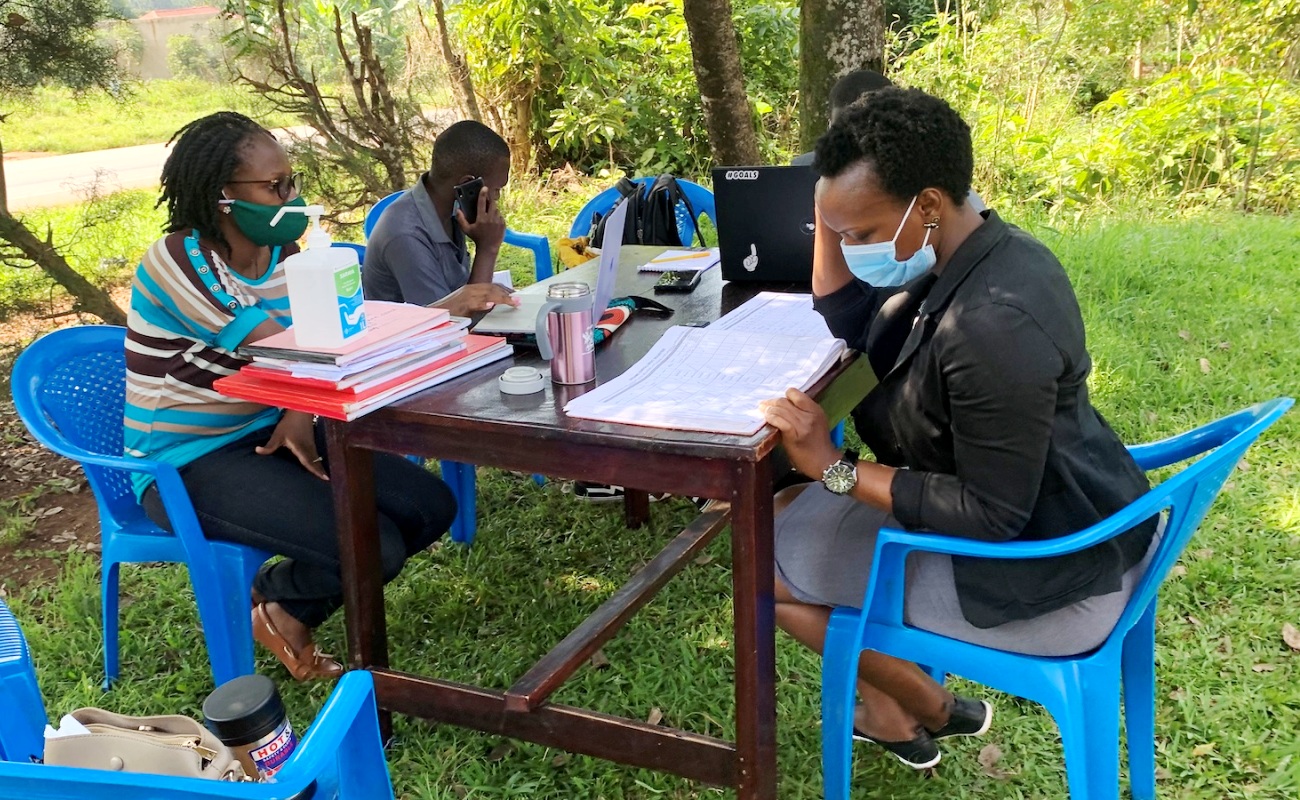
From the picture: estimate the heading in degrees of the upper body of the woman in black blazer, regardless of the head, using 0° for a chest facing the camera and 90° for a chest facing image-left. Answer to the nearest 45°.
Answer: approximately 90°

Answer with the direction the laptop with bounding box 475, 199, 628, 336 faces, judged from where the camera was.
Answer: facing to the left of the viewer

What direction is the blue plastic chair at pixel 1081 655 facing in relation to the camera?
to the viewer's left

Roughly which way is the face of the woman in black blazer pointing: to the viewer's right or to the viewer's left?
to the viewer's left

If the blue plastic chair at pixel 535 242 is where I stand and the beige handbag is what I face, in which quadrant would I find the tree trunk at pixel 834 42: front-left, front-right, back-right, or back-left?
back-left

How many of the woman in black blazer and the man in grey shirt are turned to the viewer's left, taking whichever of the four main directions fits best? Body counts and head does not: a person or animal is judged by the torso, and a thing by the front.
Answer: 1

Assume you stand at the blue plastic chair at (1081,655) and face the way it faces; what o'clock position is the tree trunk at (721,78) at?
The tree trunk is roughly at 2 o'clock from the blue plastic chair.

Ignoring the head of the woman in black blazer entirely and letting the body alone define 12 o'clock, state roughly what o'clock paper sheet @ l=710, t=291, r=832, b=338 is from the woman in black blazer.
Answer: The paper sheet is roughly at 2 o'clock from the woman in black blazer.

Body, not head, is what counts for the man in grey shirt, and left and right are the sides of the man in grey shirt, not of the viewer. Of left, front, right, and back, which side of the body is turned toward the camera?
right

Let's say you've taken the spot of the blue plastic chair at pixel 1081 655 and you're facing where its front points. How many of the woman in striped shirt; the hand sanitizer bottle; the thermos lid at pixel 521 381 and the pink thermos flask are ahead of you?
4

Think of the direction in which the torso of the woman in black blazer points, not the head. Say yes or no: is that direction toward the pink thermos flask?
yes

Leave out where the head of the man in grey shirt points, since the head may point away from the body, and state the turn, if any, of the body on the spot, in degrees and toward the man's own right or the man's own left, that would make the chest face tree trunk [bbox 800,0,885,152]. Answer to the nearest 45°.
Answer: approximately 45° to the man's own left

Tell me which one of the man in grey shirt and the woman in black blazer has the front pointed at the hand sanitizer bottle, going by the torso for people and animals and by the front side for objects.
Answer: the woman in black blazer
